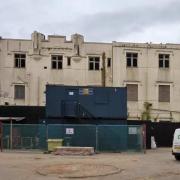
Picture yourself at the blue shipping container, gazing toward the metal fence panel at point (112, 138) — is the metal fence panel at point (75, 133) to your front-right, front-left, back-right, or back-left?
front-right

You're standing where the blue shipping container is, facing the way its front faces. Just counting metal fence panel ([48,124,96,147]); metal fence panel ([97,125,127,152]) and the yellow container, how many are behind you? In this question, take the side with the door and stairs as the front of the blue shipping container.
0

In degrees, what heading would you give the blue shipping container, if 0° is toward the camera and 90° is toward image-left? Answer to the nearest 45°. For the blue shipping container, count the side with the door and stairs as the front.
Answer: approximately 0°

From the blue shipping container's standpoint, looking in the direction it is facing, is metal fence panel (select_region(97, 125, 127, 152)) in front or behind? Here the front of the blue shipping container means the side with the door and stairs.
in front

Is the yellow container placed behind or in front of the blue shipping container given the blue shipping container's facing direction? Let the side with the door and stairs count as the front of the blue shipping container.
in front

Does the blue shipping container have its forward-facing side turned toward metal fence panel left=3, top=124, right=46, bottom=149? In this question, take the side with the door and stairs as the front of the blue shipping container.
no

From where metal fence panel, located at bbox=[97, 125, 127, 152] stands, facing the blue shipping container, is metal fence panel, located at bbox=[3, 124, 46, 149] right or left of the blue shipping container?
left

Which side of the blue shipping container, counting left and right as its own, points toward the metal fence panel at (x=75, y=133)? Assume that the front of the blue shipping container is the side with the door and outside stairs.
front
